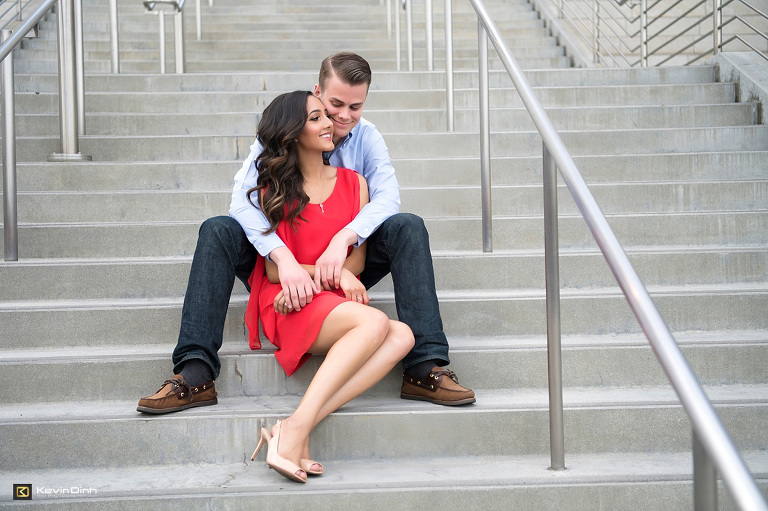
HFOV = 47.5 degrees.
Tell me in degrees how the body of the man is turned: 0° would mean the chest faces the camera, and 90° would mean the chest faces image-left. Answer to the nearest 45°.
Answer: approximately 0°

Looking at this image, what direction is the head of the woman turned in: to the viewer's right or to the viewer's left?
to the viewer's right
